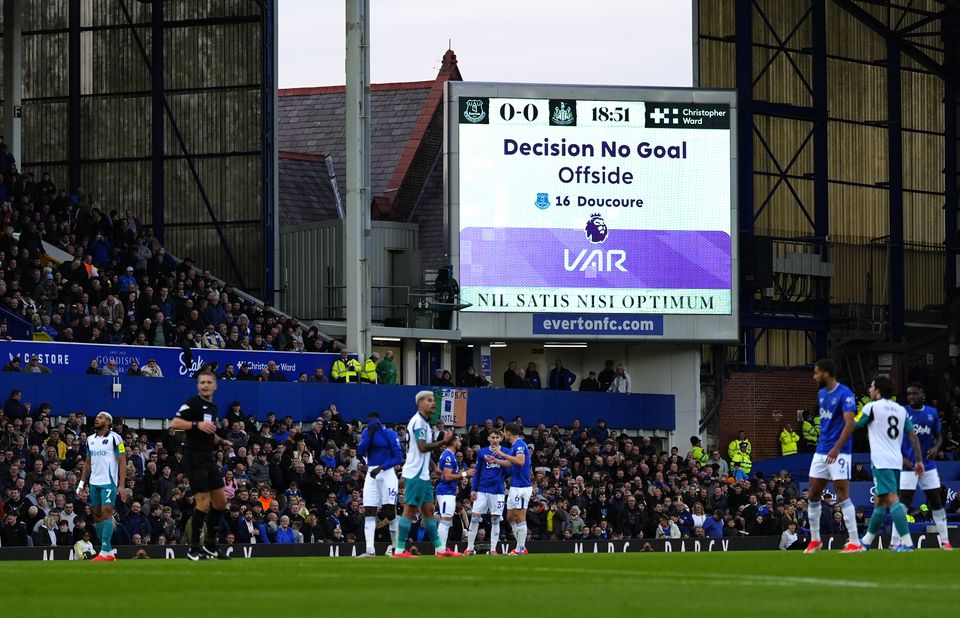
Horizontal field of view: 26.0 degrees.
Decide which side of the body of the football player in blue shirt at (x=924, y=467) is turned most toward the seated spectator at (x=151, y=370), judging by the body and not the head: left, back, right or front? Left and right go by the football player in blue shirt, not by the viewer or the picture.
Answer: right

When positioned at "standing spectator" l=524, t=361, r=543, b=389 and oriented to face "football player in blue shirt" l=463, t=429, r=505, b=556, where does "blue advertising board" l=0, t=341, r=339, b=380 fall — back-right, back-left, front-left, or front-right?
front-right

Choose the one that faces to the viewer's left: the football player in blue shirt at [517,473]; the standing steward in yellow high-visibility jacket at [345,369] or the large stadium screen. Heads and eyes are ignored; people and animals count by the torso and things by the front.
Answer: the football player in blue shirt

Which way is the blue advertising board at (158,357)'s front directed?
toward the camera

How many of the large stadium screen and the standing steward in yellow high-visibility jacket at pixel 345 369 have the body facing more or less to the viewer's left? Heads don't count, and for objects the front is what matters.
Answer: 0

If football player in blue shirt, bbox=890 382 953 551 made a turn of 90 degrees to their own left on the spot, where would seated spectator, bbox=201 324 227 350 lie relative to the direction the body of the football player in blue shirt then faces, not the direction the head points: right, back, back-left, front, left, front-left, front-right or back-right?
back

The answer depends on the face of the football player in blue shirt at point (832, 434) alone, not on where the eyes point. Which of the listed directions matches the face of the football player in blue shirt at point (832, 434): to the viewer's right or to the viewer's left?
to the viewer's left

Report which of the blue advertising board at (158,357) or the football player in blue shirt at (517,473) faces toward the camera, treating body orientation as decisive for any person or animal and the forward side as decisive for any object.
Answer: the blue advertising board

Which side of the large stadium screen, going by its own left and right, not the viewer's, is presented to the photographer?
front

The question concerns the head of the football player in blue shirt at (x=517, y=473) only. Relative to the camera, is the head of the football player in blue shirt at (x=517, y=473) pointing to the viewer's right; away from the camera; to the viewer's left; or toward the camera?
to the viewer's left

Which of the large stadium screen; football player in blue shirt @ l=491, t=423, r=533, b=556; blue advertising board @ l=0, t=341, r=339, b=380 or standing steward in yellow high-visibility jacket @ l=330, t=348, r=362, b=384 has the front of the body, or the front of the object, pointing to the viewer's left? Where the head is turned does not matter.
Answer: the football player in blue shirt

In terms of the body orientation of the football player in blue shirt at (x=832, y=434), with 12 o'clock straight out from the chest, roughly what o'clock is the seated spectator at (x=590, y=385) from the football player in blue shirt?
The seated spectator is roughly at 4 o'clock from the football player in blue shirt.

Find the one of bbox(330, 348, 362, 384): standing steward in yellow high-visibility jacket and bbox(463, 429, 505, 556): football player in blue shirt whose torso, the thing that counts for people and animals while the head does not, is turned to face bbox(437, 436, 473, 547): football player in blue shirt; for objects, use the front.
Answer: the standing steward in yellow high-visibility jacket

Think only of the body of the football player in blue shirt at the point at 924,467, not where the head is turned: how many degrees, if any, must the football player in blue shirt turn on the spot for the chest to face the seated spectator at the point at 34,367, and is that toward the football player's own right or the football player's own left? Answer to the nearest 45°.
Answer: approximately 90° to the football player's own right

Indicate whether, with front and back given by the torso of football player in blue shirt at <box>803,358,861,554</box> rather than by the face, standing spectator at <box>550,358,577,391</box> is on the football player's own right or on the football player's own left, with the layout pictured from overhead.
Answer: on the football player's own right

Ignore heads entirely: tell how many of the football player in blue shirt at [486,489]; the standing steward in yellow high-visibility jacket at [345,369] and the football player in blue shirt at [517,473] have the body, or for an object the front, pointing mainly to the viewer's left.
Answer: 1
